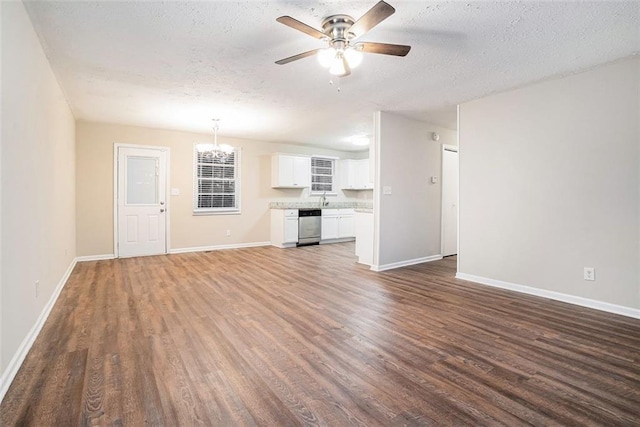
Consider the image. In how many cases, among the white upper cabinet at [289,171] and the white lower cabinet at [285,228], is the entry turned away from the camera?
0

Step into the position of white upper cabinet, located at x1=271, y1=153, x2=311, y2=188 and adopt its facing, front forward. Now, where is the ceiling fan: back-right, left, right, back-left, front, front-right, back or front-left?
front-right

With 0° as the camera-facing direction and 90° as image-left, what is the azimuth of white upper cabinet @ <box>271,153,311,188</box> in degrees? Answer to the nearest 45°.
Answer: approximately 315°

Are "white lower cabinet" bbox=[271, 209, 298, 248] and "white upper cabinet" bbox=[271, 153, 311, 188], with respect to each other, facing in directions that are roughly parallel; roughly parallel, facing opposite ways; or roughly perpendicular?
roughly parallel

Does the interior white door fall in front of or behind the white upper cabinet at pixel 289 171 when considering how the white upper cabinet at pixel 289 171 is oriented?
in front

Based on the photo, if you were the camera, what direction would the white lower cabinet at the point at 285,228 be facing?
facing the viewer and to the right of the viewer

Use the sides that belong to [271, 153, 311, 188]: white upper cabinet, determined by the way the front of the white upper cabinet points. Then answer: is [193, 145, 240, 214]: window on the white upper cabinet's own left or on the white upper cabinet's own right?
on the white upper cabinet's own right

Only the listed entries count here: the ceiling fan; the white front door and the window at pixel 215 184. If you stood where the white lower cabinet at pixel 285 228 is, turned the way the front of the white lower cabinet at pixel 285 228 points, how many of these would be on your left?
0

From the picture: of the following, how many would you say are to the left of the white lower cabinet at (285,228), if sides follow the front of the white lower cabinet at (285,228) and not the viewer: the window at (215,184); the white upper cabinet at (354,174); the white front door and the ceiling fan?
1

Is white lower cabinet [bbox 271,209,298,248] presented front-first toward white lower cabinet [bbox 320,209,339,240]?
no
